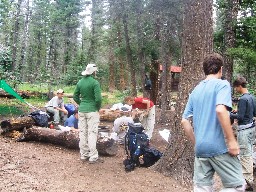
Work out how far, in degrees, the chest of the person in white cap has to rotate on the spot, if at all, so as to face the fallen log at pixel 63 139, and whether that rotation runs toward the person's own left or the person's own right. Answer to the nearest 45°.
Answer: approximately 90° to the person's own left

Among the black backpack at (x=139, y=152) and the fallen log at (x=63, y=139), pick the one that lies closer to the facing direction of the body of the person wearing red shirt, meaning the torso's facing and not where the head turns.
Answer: the fallen log

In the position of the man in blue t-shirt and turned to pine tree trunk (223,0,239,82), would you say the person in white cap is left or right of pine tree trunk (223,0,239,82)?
left

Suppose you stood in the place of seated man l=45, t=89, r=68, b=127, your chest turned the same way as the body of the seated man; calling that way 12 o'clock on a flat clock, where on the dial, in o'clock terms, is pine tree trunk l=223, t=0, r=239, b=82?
The pine tree trunk is roughly at 11 o'clock from the seated man.

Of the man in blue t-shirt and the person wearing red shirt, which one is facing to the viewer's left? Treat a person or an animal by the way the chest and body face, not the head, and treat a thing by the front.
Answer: the person wearing red shirt

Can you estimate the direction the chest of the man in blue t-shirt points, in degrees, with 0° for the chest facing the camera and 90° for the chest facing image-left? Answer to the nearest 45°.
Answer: approximately 225°

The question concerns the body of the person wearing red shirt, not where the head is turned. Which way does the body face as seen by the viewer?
to the viewer's left

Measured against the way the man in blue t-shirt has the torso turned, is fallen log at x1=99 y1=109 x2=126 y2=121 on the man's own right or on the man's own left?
on the man's own left

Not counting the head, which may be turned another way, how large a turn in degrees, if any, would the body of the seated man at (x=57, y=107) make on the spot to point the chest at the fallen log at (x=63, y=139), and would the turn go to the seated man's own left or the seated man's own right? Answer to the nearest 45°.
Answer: approximately 45° to the seated man's own right

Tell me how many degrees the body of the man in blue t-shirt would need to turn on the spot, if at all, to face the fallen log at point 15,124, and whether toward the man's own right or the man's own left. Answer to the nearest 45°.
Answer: approximately 90° to the man's own left
